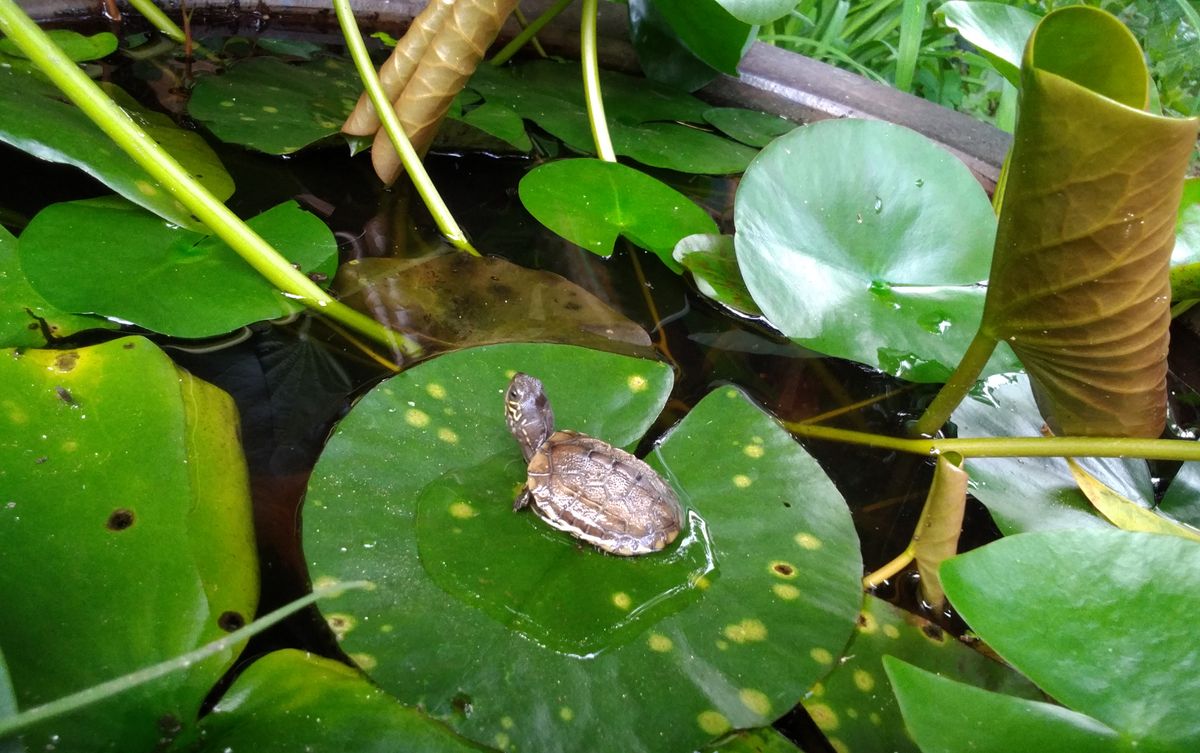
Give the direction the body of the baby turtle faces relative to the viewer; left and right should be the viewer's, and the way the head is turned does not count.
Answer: facing away from the viewer and to the left of the viewer

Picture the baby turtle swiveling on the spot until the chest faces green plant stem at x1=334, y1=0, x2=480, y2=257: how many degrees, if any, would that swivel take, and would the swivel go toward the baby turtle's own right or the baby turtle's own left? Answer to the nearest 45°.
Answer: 0° — it already faces it
